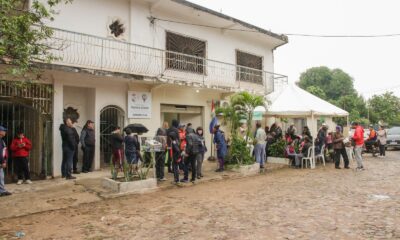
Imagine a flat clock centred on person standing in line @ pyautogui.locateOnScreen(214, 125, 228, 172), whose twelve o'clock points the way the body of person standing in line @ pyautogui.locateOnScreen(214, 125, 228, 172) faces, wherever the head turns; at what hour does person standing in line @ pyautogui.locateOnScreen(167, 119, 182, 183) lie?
person standing in line @ pyautogui.locateOnScreen(167, 119, 182, 183) is roughly at 10 o'clock from person standing in line @ pyautogui.locateOnScreen(214, 125, 228, 172).

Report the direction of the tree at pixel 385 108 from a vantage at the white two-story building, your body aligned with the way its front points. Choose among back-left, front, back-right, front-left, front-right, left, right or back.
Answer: left

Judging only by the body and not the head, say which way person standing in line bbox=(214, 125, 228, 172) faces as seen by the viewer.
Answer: to the viewer's left

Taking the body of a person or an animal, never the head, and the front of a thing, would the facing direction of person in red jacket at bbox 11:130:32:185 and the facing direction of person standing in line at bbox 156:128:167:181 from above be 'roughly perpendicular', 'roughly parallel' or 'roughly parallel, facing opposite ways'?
roughly perpendicular

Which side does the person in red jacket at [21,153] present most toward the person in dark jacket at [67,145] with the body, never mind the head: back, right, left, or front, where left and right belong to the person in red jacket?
left

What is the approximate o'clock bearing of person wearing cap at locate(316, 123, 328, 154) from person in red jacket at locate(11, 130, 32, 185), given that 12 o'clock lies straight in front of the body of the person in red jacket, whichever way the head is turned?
The person wearing cap is roughly at 9 o'clock from the person in red jacket.

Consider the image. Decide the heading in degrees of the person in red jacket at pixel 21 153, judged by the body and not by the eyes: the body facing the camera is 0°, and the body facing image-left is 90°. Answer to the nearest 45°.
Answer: approximately 0°

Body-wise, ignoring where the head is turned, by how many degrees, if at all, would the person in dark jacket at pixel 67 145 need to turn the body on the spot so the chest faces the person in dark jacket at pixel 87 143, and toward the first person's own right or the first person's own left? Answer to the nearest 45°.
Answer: approximately 45° to the first person's own left

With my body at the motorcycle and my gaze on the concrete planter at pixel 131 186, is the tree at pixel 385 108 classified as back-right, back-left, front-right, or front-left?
back-right

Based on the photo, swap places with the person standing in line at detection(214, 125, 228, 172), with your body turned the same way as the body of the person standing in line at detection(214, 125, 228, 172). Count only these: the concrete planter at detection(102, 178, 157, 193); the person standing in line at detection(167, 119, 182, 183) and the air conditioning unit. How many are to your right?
1

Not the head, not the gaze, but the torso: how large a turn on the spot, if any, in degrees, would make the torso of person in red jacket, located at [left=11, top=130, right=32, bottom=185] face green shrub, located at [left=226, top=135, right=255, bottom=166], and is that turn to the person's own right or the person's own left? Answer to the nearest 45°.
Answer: approximately 90° to the person's own left
